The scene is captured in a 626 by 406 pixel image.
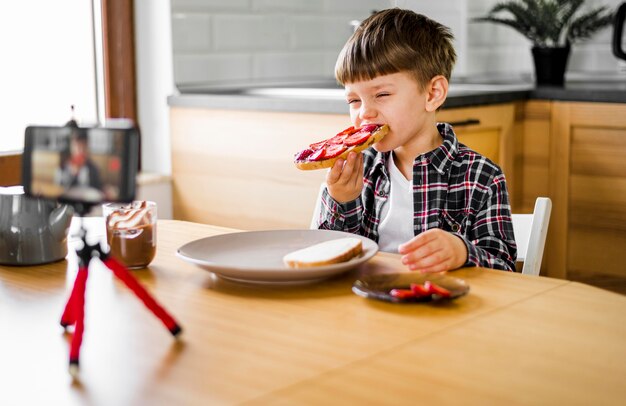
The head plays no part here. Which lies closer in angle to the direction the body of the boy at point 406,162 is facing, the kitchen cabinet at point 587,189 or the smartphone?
the smartphone

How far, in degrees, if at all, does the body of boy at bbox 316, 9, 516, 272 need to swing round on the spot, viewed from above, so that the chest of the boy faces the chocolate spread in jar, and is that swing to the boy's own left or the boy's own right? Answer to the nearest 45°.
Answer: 0° — they already face it

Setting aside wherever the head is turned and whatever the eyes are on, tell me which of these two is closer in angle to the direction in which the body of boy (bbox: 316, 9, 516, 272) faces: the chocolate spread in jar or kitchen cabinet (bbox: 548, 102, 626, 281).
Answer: the chocolate spread in jar

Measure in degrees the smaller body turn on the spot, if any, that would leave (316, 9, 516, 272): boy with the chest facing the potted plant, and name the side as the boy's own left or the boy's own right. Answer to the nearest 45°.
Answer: approximately 135° to the boy's own right

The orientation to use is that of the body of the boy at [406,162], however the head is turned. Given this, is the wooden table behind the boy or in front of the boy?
in front

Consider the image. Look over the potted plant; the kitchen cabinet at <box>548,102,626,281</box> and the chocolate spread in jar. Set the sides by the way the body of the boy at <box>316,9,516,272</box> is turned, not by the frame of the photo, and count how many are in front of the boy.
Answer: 1

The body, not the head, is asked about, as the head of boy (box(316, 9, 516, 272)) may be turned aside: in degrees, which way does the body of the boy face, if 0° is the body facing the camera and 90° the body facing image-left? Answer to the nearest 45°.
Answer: approximately 45°

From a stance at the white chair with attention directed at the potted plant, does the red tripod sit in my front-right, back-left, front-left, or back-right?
back-left

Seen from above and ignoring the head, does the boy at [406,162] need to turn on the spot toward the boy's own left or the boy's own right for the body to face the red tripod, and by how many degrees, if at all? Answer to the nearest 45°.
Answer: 0° — they already face it

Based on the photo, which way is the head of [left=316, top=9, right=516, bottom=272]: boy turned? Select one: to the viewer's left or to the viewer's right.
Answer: to the viewer's left
